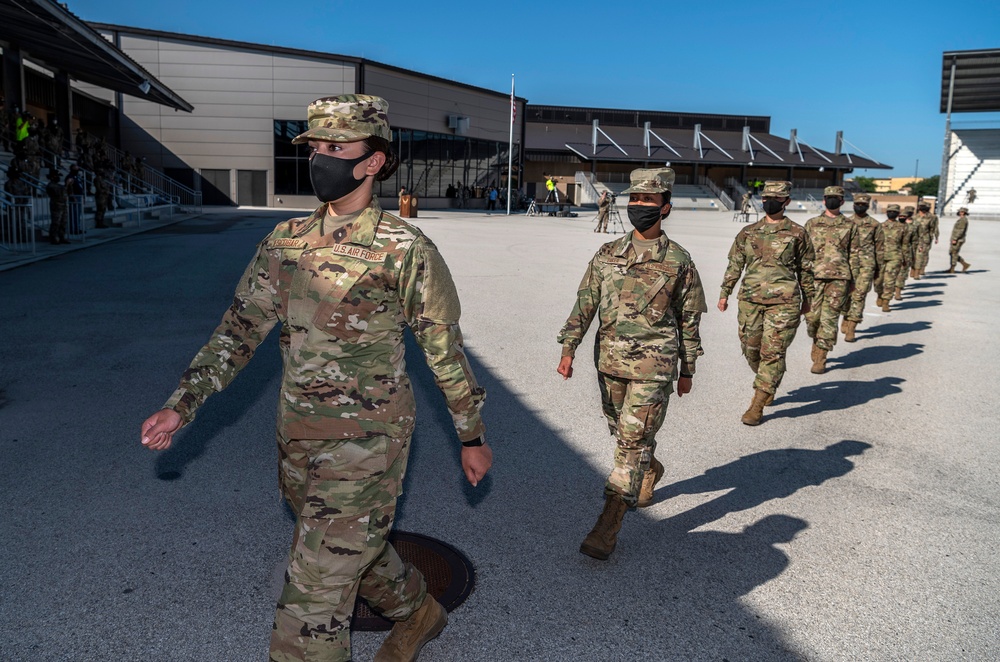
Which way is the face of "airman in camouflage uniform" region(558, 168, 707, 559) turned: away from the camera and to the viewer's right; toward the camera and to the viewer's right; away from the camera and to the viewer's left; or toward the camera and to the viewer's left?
toward the camera and to the viewer's left

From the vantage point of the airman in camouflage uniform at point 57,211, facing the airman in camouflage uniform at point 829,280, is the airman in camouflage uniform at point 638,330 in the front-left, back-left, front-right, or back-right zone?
front-right

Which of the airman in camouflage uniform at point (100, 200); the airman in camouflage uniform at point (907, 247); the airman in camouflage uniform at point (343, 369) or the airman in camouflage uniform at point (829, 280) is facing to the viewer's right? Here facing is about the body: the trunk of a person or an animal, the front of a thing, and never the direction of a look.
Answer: the airman in camouflage uniform at point (100, 200)

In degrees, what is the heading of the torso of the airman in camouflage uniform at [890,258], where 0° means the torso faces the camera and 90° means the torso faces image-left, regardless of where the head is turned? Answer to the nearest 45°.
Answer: approximately 45°

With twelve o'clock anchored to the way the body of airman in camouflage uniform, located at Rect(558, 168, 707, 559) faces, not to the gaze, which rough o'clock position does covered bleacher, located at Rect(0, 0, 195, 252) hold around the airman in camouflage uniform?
The covered bleacher is roughly at 3 o'clock from the airman in camouflage uniform.

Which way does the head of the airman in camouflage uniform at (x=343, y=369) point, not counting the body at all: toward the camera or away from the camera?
toward the camera

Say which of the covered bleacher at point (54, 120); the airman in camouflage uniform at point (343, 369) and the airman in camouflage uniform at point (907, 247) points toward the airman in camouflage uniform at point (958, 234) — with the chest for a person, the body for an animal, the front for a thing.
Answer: the covered bleacher

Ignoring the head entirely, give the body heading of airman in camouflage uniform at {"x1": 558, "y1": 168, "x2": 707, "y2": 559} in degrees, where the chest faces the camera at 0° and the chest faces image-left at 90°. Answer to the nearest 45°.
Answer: approximately 45°

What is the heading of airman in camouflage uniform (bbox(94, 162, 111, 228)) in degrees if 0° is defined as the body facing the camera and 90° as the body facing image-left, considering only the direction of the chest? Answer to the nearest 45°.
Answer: approximately 270°

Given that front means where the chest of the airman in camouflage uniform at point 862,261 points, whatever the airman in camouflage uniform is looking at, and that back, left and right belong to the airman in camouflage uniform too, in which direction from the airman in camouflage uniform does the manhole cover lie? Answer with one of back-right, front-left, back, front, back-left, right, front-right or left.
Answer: front-left

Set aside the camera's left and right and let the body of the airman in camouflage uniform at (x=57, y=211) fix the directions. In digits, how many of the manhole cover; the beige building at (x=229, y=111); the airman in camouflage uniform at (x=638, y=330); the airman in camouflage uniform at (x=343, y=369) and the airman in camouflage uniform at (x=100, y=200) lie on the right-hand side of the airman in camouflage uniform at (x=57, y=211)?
3

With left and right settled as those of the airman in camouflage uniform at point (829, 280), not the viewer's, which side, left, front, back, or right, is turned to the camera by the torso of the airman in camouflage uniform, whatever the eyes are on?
front

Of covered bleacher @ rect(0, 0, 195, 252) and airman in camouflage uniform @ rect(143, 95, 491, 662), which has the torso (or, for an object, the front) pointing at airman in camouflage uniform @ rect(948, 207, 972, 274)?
the covered bleacher
